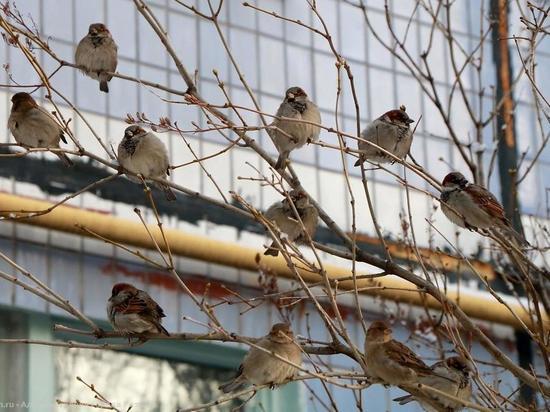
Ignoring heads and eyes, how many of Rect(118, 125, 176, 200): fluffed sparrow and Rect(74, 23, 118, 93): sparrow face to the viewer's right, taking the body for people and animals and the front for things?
0

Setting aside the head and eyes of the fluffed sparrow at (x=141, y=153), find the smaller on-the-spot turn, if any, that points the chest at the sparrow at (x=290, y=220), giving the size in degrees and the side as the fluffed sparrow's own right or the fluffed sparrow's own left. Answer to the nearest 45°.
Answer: approximately 135° to the fluffed sparrow's own left

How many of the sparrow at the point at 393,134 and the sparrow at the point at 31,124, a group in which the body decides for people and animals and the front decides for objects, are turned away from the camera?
0

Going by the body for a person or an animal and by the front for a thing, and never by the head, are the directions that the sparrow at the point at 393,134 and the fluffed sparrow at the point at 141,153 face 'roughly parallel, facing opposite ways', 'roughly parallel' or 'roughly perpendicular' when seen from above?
roughly perpendicular

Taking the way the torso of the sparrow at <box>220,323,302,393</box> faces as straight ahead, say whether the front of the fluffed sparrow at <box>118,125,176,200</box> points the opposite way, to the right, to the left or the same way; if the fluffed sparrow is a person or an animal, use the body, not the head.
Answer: to the right

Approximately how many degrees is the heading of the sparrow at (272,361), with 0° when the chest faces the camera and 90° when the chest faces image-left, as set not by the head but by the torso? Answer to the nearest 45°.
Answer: approximately 315°

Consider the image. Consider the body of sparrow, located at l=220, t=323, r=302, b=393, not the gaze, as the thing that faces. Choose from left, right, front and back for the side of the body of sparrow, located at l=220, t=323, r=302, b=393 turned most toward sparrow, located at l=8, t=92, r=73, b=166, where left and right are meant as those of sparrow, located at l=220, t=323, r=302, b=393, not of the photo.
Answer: back

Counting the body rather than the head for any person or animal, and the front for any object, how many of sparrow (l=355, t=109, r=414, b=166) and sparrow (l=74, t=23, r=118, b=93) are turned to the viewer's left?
0

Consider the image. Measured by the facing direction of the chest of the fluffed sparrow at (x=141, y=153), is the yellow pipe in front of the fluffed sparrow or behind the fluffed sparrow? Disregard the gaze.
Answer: behind
